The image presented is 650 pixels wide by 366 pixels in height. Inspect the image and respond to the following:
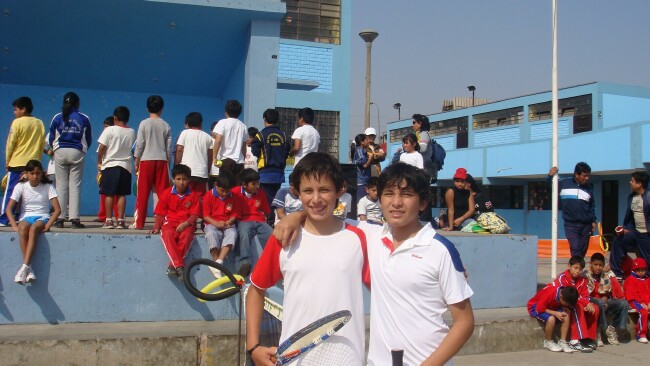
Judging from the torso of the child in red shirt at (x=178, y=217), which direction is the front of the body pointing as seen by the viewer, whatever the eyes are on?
toward the camera

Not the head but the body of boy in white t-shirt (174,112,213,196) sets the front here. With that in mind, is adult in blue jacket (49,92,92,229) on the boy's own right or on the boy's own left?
on the boy's own left

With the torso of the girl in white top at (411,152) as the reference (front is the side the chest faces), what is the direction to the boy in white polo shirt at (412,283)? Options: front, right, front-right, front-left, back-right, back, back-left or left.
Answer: front-left

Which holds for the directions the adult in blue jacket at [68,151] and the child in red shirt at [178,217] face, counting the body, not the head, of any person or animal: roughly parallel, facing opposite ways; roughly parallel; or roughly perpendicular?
roughly parallel, facing opposite ways

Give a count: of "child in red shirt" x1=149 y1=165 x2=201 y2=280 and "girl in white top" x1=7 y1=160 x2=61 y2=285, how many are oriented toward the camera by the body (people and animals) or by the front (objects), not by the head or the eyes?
2

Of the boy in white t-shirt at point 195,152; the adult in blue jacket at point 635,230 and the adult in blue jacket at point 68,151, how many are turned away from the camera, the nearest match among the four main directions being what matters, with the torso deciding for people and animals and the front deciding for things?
2

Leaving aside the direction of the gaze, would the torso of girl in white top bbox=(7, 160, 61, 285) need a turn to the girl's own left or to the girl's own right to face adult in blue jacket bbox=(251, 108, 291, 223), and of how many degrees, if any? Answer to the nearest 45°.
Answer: approximately 90° to the girl's own left

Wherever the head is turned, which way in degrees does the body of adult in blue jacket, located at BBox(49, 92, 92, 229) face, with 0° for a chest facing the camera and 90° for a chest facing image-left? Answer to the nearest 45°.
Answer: approximately 180°

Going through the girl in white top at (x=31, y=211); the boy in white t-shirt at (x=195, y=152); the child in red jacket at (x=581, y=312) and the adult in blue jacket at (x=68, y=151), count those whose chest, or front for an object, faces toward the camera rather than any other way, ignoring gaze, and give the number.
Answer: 2

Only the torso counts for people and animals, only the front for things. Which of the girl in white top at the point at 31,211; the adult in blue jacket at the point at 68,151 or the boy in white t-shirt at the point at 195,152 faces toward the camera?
the girl in white top

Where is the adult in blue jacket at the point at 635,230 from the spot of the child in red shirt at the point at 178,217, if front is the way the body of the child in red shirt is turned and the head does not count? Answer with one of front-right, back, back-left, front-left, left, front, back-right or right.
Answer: left

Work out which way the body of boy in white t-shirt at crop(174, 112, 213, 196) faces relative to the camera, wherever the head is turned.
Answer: away from the camera

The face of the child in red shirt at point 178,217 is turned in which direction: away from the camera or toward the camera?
toward the camera

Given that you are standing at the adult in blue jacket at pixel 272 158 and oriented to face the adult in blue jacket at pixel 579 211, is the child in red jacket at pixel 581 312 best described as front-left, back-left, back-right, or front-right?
front-right

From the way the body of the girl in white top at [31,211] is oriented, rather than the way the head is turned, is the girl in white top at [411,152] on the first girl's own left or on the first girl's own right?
on the first girl's own left

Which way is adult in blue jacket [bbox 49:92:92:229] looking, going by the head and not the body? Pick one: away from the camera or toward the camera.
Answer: away from the camera

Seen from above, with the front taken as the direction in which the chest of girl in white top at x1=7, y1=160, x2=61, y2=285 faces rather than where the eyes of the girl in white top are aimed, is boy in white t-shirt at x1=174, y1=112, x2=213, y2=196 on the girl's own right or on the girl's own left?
on the girl's own left

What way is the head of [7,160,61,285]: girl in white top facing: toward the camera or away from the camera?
toward the camera

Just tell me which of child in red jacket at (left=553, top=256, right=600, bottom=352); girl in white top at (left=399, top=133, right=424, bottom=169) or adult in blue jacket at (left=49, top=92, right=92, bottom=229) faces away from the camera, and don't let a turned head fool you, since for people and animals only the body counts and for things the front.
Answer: the adult in blue jacket

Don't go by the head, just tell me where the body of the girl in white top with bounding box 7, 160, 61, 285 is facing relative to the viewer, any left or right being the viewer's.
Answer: facing the viewer
